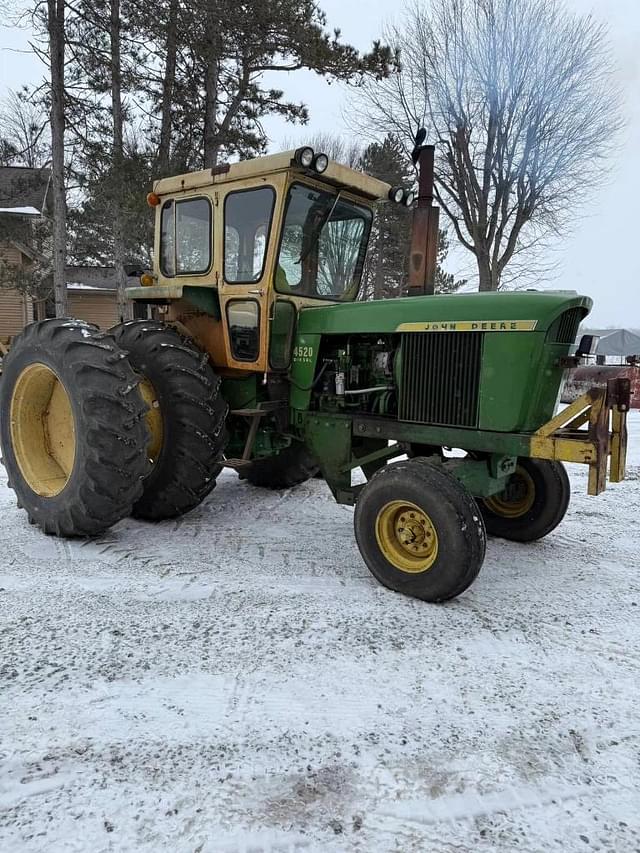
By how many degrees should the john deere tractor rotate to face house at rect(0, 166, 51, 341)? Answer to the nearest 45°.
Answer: approximately 180°

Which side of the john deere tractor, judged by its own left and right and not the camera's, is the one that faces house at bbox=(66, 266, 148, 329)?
back

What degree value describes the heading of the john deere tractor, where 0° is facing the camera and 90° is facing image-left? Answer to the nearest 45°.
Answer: approximately 315°
